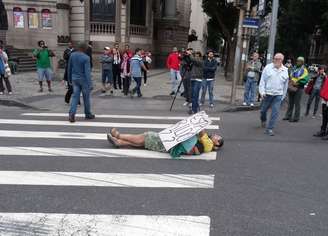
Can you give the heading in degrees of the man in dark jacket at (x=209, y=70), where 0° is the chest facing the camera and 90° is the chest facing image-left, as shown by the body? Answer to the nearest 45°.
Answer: approximately 0°

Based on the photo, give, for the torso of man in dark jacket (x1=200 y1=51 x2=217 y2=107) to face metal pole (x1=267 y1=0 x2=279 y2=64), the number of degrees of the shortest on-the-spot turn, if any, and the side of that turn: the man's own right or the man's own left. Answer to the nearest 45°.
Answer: approximately 135° to the man's own left

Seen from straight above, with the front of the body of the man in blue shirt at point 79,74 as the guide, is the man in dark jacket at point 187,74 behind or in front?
in front

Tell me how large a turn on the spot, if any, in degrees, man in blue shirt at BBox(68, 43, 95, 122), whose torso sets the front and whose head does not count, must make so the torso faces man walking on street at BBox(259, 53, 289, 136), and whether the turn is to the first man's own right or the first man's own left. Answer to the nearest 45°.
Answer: approximately 45° to the first man's own right

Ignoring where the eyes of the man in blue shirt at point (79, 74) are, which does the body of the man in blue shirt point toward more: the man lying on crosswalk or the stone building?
the stone building

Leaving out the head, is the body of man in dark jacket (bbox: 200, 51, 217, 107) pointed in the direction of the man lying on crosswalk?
yes

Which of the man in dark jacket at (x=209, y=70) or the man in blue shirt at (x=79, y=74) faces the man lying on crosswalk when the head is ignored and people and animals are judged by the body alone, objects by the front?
the man in dark jacket

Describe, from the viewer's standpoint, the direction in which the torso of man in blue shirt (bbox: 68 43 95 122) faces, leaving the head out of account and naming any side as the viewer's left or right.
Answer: facing away from the viewer and to the right of the viewer

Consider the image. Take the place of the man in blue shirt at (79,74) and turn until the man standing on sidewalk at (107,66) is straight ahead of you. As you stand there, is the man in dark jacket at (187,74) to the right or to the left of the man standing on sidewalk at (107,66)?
right

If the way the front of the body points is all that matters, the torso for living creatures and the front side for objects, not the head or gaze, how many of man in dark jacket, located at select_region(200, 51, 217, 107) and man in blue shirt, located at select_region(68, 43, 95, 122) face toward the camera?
1

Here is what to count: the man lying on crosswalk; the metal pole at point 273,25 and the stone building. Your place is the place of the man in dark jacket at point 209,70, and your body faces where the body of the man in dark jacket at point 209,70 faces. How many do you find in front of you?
1
